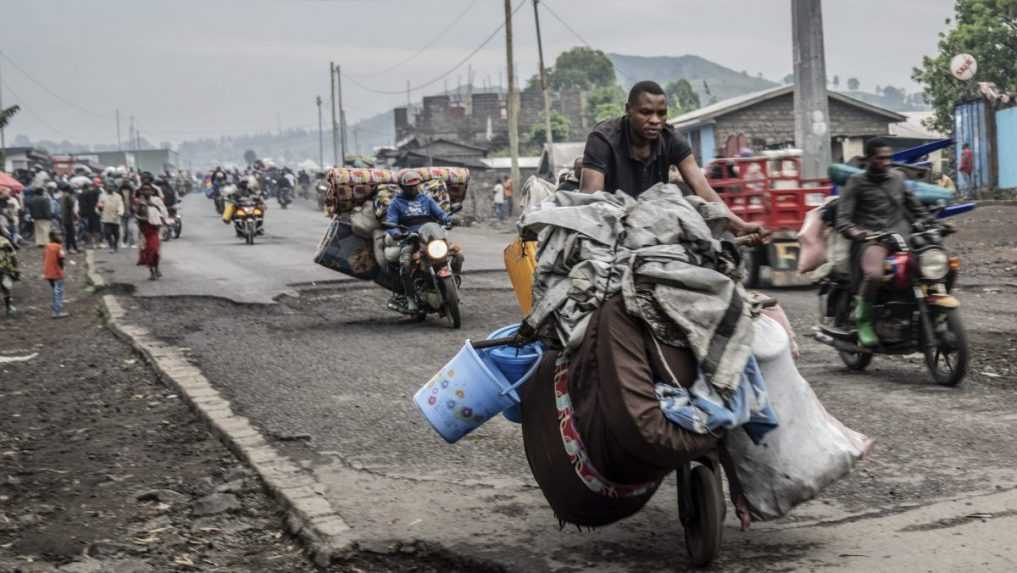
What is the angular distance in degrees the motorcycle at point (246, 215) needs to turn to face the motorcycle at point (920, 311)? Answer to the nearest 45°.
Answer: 0° — it already faces it

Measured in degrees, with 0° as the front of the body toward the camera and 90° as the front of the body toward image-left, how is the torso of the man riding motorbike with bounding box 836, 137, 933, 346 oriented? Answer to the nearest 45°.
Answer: approximately 315°

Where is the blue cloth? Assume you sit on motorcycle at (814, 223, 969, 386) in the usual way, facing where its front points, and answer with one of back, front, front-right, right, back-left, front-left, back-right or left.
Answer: front-right

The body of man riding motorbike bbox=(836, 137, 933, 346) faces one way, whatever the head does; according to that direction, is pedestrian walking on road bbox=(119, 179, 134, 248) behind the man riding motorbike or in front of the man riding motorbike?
behind

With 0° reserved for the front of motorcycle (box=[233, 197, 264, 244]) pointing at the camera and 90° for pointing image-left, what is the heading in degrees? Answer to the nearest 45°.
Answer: approximately 0°

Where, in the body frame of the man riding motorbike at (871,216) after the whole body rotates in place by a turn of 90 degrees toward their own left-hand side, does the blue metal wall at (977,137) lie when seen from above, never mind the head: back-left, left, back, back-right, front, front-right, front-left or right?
front-left

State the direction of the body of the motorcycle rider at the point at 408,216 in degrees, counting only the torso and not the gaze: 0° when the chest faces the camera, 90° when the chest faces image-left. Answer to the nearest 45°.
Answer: approximately 315°

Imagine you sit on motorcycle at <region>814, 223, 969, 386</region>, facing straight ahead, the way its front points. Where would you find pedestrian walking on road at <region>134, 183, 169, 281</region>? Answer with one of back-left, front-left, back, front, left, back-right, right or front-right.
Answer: back
